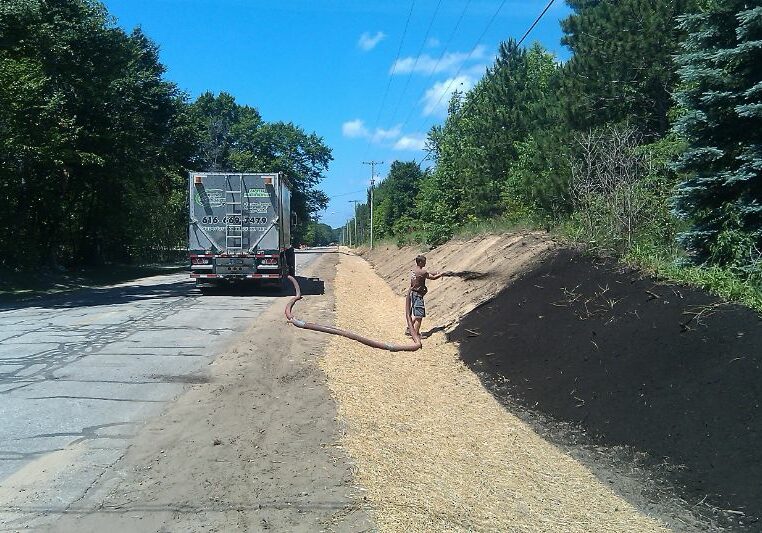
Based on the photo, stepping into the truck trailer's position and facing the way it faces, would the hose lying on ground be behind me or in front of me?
behind

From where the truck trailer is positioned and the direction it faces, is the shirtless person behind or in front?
behind

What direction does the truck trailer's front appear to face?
away from the camera
